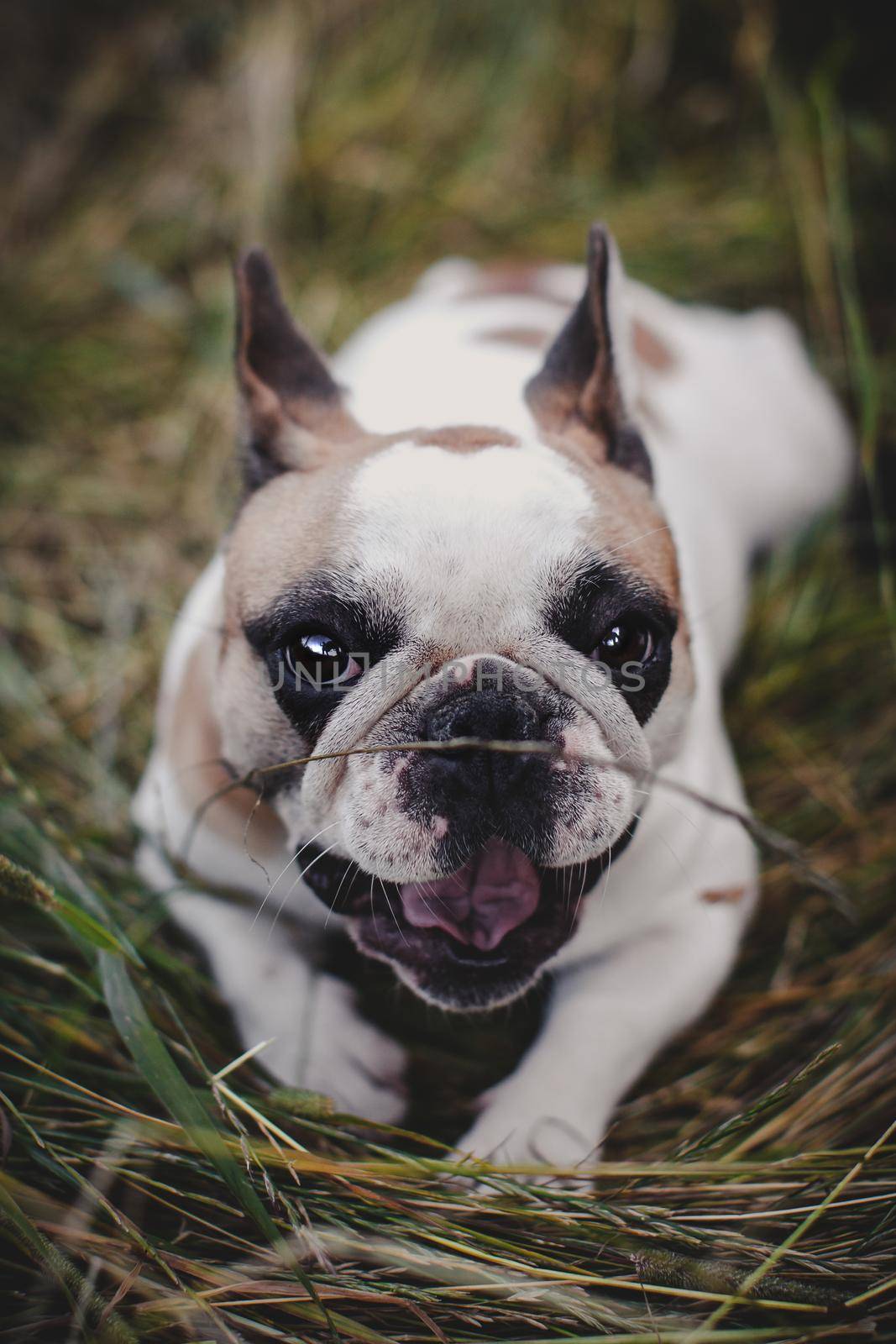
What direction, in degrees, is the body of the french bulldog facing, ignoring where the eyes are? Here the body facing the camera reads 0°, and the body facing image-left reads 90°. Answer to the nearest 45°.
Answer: approximately 0°
